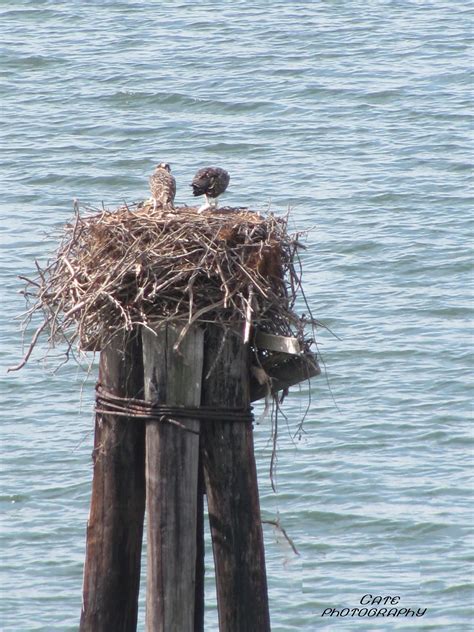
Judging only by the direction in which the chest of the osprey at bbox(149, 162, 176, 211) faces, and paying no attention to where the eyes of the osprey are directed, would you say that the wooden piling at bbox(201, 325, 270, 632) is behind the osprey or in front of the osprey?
behind

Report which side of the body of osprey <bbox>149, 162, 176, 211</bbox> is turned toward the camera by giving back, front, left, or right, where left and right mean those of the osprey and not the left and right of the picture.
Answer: back

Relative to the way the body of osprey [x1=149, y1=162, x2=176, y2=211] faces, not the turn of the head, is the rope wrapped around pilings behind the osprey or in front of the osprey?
behind
